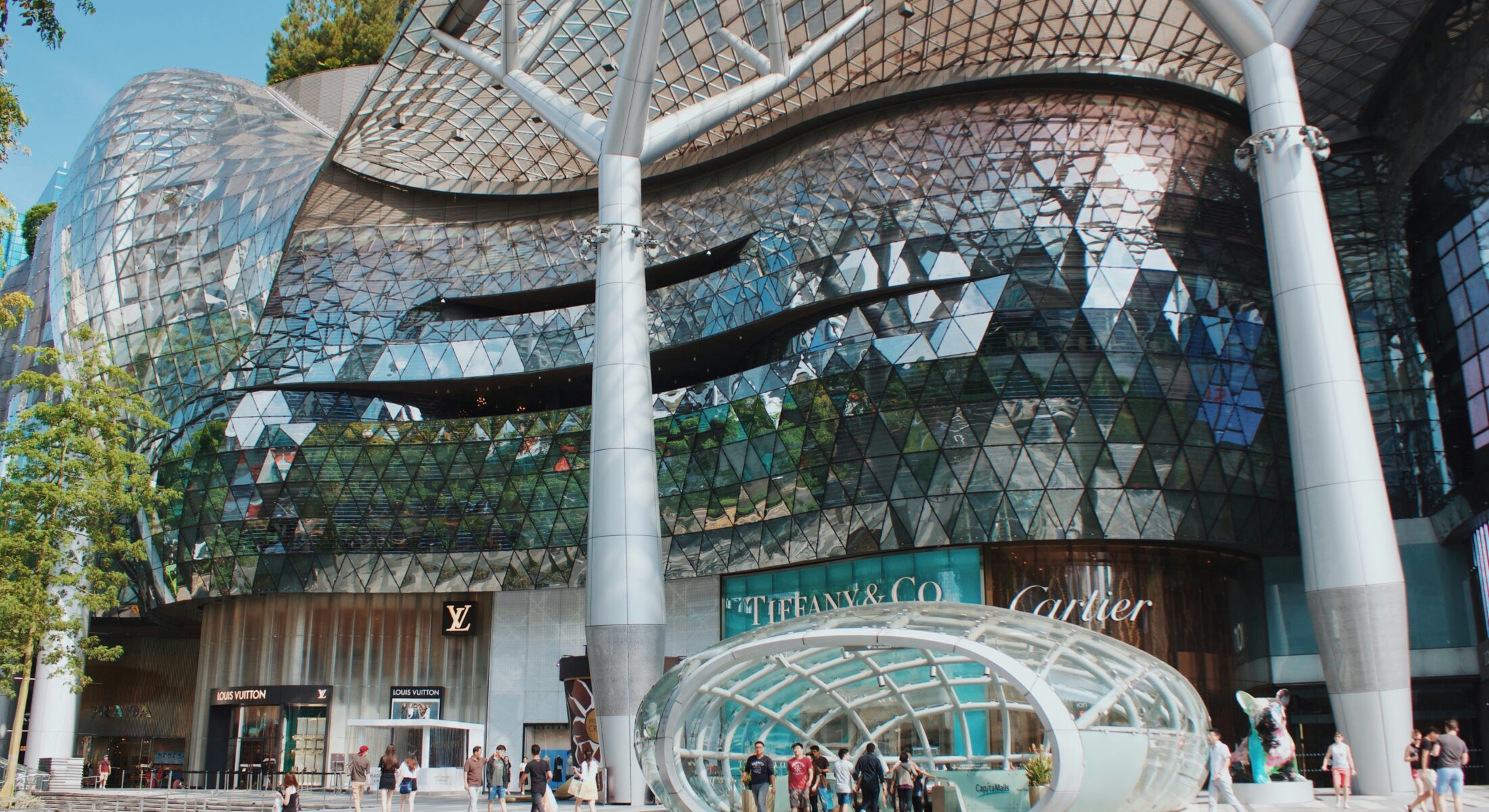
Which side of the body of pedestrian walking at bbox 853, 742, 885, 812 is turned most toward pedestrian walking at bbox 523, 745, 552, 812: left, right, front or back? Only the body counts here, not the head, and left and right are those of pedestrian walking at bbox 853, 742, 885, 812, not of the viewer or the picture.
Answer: left

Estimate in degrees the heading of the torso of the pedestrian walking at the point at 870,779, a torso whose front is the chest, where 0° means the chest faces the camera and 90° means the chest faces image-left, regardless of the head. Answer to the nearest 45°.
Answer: approximately 180°

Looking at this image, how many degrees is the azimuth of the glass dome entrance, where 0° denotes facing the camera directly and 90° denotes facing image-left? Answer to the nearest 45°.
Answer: approximately 0°

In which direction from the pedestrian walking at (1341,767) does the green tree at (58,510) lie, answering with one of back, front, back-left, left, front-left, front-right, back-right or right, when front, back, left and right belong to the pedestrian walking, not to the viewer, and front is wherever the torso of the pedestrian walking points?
right
